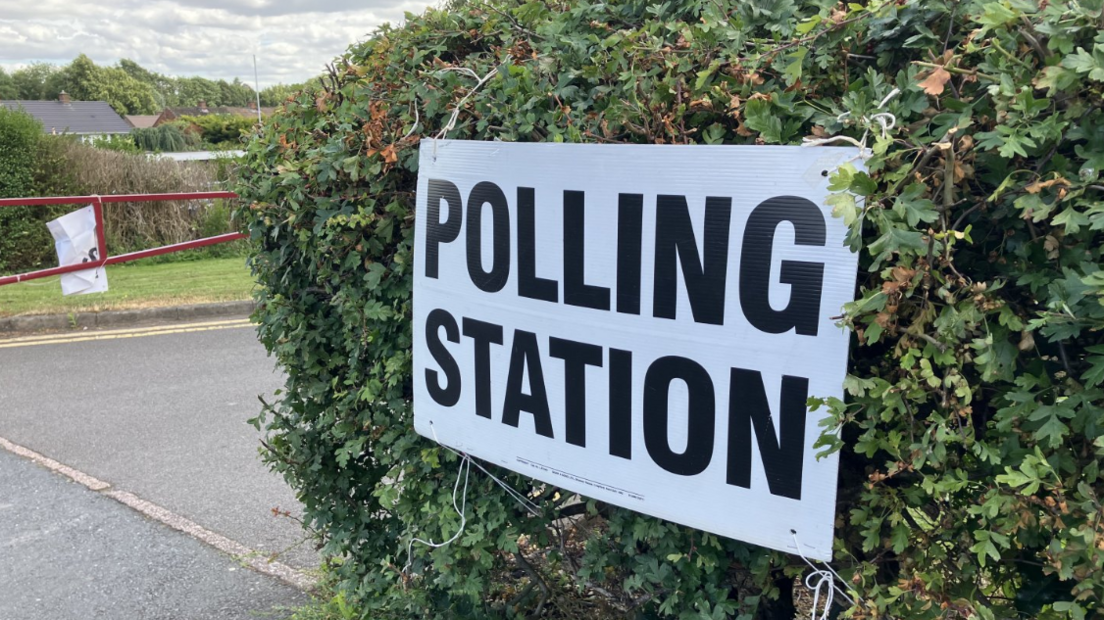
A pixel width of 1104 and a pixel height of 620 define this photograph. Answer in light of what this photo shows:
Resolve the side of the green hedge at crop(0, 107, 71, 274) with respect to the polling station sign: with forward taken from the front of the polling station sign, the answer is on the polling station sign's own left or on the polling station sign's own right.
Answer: on the polling station sign's own right

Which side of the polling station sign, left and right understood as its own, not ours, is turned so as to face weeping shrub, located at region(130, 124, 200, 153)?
right

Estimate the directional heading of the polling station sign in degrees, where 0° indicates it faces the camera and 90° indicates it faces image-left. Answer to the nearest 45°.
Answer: approximately 45°
